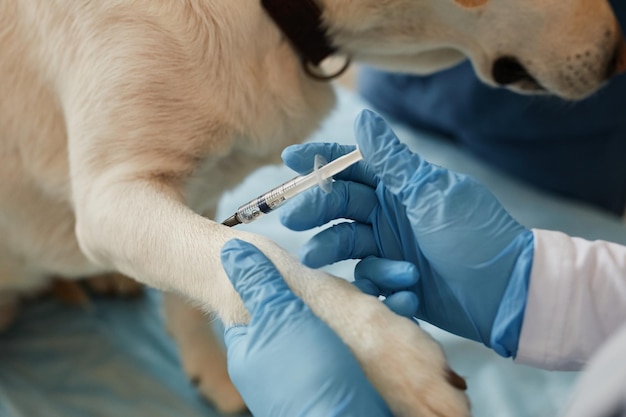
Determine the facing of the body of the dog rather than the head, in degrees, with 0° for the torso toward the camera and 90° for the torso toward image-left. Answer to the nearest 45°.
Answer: approximately 270°
